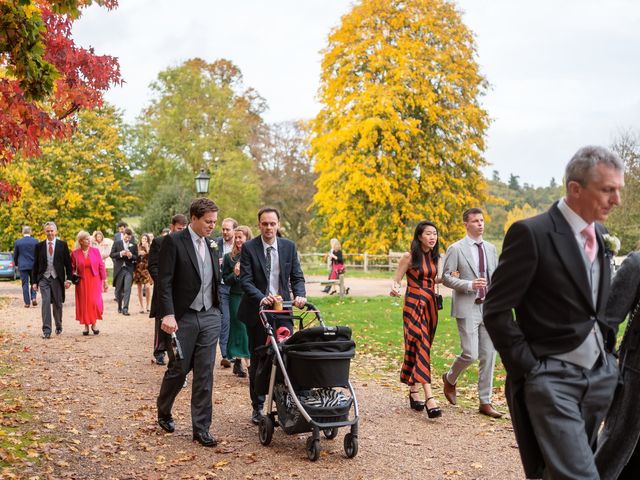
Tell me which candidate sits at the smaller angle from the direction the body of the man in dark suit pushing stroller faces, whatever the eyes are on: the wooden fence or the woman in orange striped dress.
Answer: the woman in orange striped dress

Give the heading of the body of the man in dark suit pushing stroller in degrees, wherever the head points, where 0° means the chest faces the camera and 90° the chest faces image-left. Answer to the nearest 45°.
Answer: approximately 315°

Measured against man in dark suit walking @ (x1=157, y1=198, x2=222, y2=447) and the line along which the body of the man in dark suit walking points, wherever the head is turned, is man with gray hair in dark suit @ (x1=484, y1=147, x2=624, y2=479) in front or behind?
in front

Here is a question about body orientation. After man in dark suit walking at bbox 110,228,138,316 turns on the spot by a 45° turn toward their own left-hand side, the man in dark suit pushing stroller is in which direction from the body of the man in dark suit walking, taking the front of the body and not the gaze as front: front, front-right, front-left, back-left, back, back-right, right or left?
front-right

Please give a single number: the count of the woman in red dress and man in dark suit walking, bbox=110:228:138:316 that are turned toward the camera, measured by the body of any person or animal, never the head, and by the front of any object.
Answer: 2

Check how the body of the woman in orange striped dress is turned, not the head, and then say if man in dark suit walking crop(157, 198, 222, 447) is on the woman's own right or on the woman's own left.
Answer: on the woman's own right

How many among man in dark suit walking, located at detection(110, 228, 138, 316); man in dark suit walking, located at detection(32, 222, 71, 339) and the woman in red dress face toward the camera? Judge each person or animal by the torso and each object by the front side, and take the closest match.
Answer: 3

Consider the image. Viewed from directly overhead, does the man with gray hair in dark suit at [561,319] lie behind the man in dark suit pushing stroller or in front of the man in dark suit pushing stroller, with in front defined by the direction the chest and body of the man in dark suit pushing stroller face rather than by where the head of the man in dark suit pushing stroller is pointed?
in front
